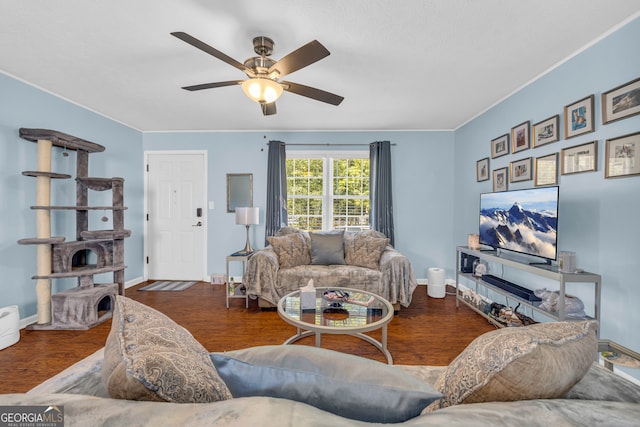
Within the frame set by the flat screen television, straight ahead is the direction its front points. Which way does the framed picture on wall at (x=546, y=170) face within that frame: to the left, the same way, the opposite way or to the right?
the same way

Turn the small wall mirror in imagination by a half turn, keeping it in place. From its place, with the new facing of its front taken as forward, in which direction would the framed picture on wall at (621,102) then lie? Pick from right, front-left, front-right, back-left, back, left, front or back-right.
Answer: back-right

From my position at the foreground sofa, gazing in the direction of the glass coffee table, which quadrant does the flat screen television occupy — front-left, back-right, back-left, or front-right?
front-right

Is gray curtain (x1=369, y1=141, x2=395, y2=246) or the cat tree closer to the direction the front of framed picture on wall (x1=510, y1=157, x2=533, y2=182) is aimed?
the cat tree

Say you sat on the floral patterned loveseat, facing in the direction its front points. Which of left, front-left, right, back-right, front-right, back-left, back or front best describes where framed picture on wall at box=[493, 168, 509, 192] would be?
left

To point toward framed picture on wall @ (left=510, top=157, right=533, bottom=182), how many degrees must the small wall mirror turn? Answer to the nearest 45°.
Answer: approximately 45° to its left

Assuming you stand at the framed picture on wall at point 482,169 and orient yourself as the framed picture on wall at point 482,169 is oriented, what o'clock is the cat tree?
The cat tree is roughly at 12 o'clock from the framed picture on wall.

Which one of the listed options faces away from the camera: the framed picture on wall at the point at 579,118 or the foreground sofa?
the foreground sofa

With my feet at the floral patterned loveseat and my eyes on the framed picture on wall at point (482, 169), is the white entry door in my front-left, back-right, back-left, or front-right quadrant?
back-left

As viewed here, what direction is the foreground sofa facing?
away from the camera

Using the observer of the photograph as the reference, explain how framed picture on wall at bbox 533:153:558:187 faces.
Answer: facing the viewer and to the left of the viewer

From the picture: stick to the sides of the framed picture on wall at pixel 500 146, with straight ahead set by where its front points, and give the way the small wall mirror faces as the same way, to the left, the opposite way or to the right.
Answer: to the left

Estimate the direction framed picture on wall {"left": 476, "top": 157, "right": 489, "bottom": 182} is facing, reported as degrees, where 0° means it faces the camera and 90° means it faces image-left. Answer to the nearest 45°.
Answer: approximately 45°

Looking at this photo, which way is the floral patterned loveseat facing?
toward the camera

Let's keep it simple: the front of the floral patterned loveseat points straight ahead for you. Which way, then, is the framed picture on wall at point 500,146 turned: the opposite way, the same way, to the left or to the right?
to the right
